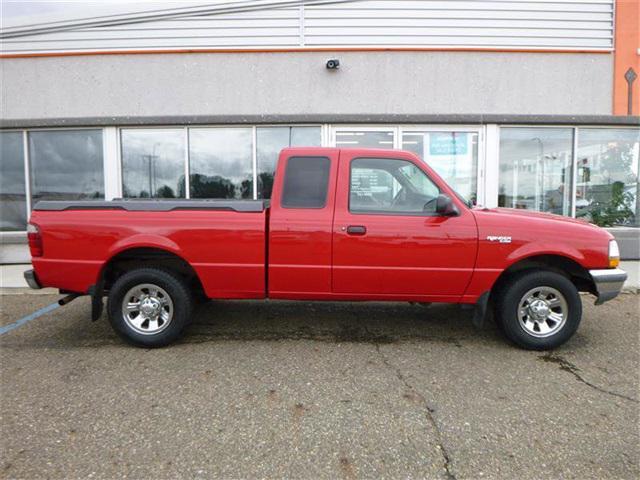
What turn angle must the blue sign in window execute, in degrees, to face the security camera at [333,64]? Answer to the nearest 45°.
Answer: approximately 90° to its right

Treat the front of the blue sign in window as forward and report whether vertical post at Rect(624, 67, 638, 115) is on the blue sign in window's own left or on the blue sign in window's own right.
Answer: on the blue sign in window's own left

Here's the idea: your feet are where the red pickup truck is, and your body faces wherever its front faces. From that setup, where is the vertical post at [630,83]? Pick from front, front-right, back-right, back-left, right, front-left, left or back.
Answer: front-left

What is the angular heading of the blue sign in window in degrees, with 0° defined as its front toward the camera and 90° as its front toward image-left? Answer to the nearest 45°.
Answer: approximately 0°

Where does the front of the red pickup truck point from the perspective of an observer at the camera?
facing to the right of the viewer
